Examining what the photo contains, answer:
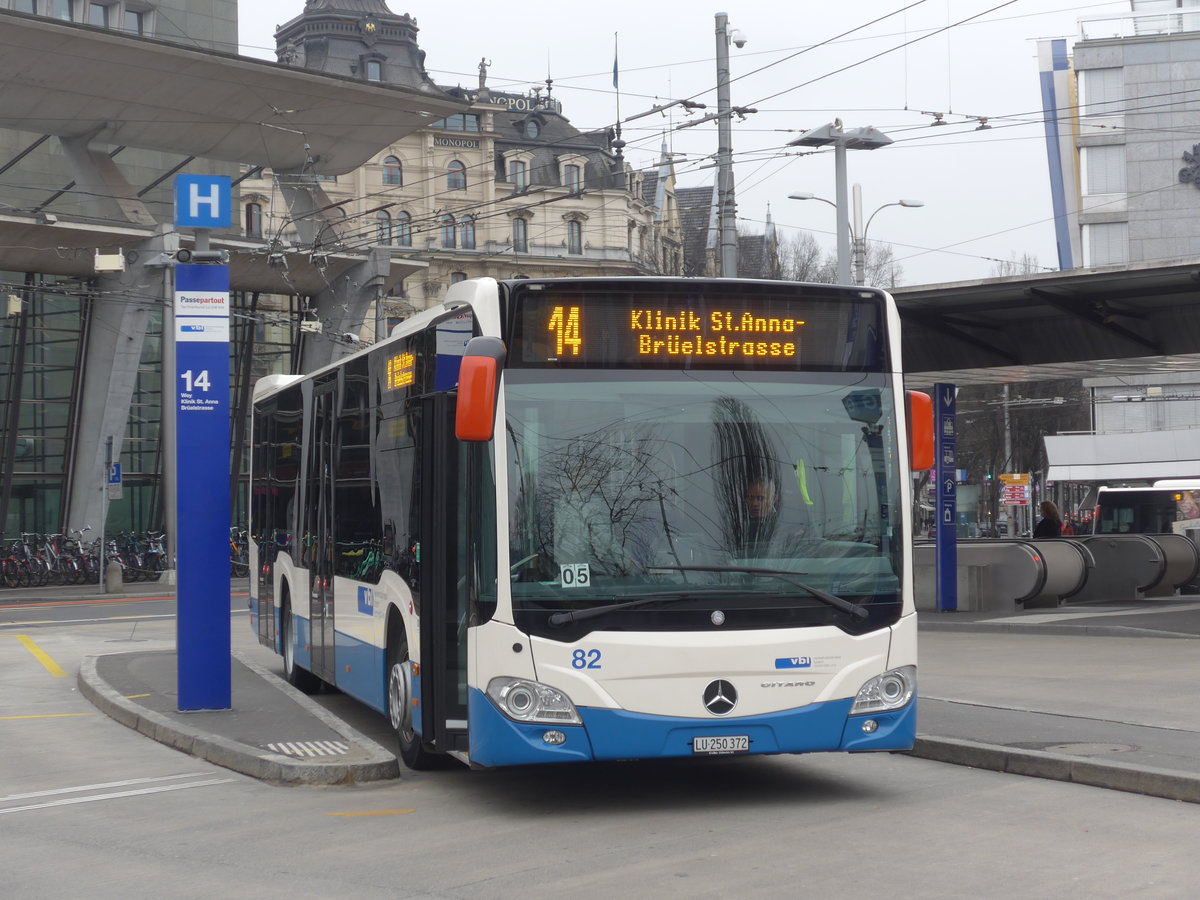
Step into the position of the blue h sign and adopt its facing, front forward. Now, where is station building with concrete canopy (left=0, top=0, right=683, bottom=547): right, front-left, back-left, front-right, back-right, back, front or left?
back

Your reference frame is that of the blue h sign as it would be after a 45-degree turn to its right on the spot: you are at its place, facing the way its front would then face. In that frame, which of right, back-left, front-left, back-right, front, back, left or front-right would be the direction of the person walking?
back

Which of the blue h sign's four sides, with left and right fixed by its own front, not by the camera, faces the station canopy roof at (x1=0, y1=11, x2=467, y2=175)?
back

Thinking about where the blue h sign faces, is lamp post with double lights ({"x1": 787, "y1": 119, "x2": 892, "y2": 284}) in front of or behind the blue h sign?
behind

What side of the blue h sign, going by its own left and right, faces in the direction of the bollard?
back

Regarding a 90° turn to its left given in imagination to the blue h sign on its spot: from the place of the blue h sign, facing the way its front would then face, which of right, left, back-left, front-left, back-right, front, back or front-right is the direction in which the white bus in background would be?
front-left

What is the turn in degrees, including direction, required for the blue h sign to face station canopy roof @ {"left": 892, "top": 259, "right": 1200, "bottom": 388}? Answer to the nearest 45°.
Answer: approximately 135° to its left

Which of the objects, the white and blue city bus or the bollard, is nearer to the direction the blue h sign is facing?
the white and blue city bus

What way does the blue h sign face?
toward the camera
